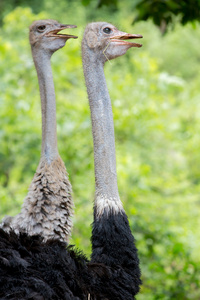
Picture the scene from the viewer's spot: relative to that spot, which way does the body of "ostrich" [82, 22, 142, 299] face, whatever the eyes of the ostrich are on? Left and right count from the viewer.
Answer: facing to the right of the viewer
